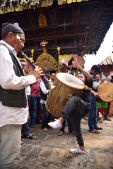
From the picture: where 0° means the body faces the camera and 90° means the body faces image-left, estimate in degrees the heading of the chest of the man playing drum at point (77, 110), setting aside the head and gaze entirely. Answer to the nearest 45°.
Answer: approximately 90°

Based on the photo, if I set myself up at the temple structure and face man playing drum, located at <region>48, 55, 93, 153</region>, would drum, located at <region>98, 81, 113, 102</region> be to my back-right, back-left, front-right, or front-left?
front-left

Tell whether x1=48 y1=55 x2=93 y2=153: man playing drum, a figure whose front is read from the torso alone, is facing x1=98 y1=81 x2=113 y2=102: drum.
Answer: no

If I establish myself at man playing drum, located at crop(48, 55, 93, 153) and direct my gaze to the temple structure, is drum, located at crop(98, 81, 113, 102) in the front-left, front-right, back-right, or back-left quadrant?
front-right

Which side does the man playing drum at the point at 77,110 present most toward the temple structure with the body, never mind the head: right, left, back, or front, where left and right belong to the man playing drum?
right
